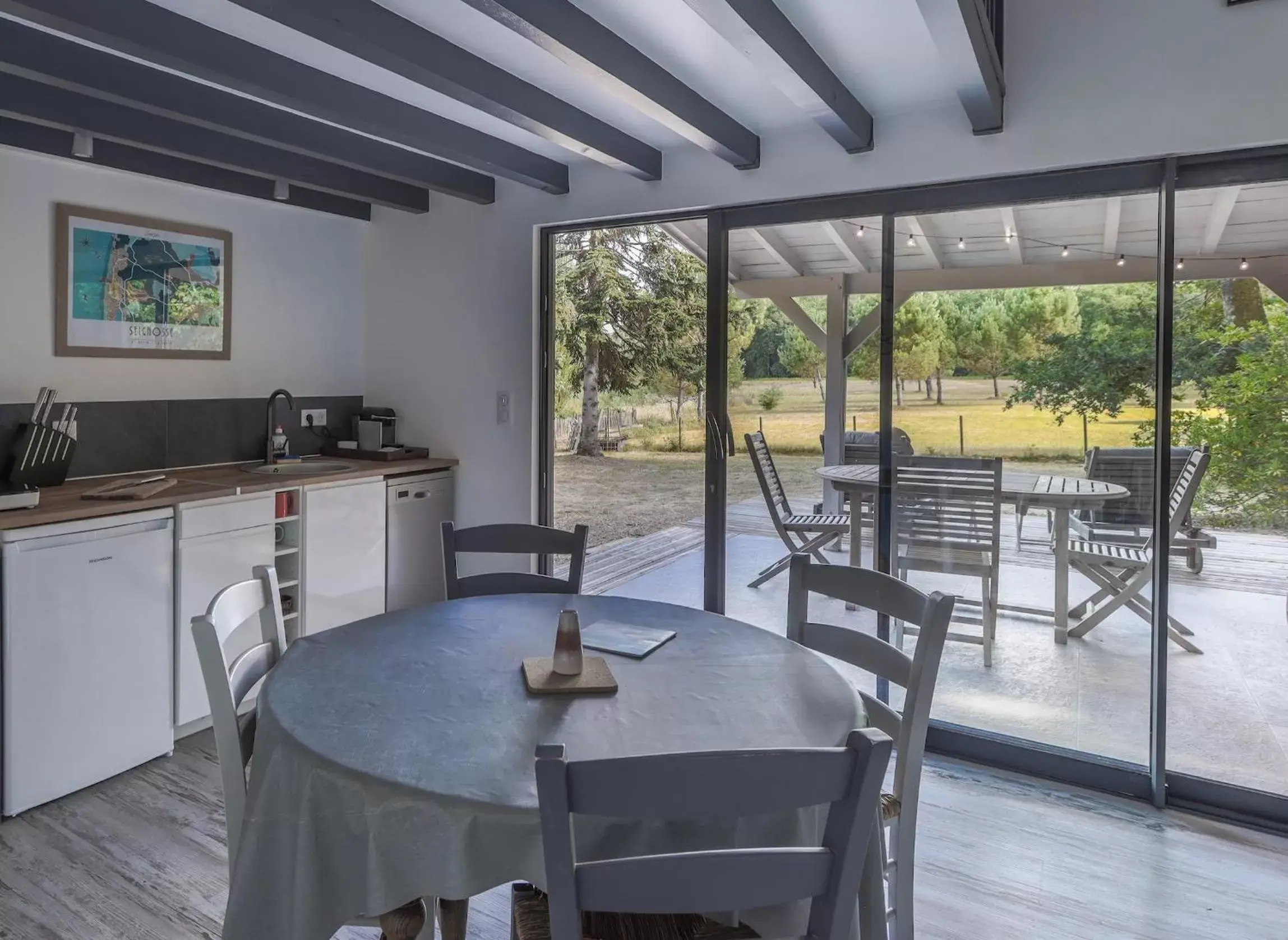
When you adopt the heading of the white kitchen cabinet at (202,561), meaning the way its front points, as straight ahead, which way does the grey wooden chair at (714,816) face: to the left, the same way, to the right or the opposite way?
to the left

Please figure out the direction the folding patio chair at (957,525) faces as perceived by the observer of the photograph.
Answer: facing away from the viewer

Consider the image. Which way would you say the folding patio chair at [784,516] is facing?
to the viewer's right

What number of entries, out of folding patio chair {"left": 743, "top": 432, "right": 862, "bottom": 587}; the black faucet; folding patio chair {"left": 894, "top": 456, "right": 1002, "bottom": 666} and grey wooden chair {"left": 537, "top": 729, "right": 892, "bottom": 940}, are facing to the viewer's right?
2

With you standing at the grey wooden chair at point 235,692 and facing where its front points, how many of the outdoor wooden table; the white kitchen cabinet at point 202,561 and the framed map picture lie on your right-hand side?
0

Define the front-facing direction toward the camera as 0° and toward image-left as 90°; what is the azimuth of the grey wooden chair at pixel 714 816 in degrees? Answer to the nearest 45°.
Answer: approximately 180°

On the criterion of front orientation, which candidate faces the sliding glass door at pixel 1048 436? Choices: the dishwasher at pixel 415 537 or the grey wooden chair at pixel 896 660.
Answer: the dishwasher

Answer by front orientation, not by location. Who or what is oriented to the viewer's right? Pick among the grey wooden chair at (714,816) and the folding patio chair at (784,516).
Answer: the folding patio chair

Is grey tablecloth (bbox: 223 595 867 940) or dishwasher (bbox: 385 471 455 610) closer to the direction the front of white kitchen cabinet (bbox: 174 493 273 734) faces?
the grey tablecloth

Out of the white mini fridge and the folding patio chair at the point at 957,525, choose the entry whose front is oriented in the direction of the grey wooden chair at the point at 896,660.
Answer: the white mini fridge

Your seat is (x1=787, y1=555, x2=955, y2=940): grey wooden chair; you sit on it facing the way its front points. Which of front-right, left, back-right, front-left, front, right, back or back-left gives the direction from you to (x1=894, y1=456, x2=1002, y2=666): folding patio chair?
back-right

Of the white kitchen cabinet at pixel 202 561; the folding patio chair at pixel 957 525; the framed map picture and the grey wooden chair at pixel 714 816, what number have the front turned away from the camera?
2

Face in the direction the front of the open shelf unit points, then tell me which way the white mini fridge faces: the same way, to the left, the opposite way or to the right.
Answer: the same way

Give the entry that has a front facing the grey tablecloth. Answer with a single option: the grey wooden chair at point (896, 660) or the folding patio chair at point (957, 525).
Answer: the grey wooden chair

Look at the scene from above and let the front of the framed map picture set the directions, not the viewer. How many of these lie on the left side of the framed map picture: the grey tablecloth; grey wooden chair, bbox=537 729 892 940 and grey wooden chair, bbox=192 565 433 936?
0

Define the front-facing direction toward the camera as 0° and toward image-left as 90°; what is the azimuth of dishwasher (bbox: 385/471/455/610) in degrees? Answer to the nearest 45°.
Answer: approximately 315°

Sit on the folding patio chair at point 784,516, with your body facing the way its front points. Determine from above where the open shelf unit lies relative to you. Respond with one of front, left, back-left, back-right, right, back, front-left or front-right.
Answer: back

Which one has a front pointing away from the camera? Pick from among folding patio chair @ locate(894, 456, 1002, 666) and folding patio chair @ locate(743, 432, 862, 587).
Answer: folding patio chair @ locate(894, 456, 1002, 666)

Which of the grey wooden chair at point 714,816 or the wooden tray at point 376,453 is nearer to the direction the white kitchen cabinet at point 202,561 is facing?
the grey wooden chair
